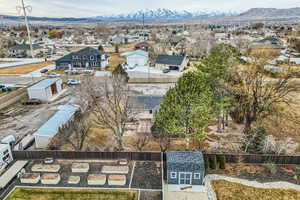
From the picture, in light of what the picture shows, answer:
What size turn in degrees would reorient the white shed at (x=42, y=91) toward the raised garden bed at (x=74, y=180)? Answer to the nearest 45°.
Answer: approximately 45° to its right

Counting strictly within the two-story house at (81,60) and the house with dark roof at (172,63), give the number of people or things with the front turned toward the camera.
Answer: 2
